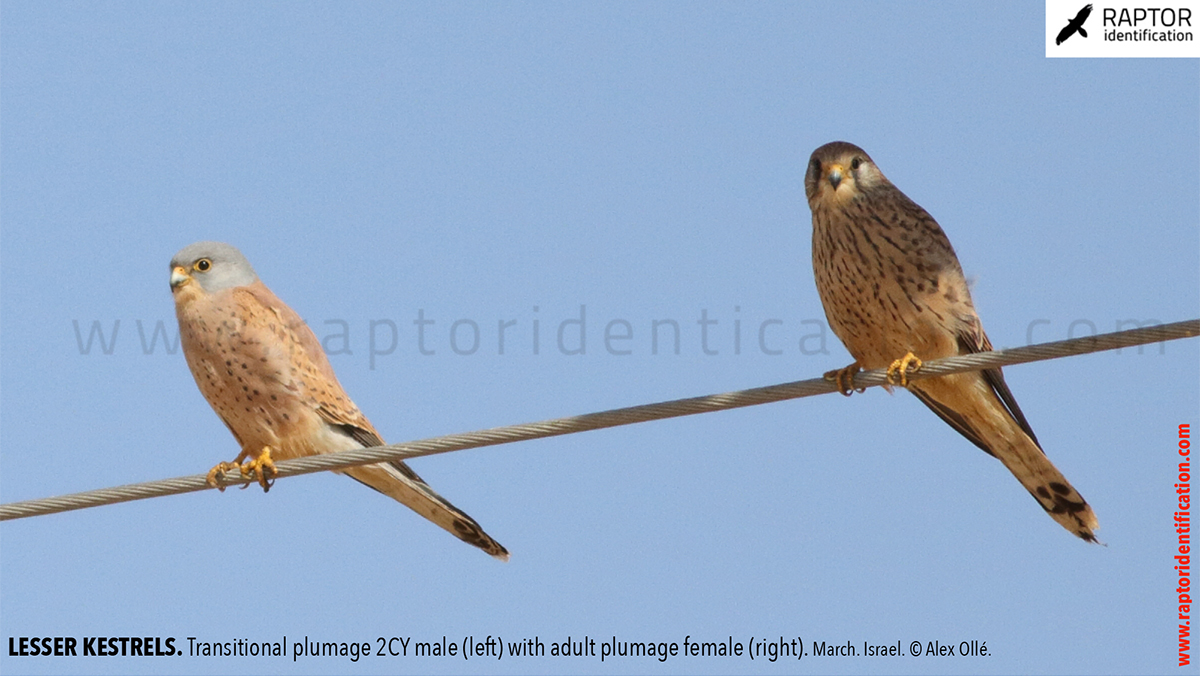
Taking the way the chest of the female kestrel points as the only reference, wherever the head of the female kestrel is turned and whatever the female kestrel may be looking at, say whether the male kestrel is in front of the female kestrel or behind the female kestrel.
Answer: in front
